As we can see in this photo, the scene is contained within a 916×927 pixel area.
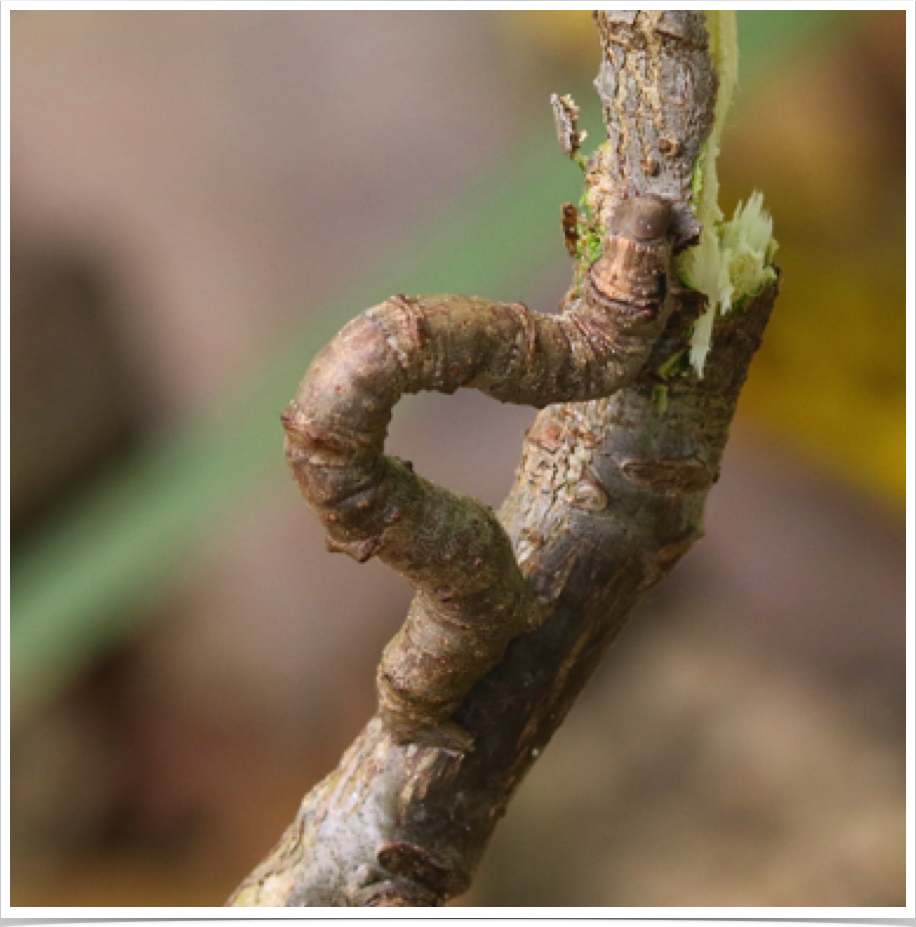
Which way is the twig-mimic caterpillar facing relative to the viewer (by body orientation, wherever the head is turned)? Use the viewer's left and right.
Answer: facing to the right of the viewer
